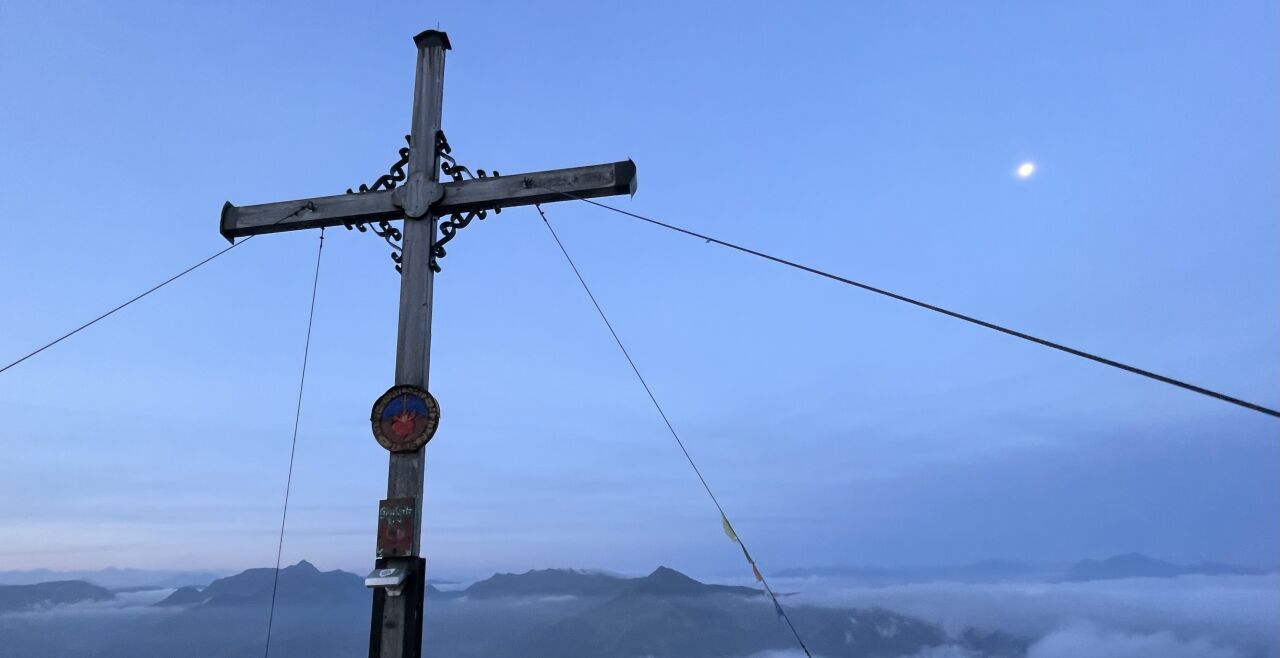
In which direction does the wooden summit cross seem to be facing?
toward the camera
